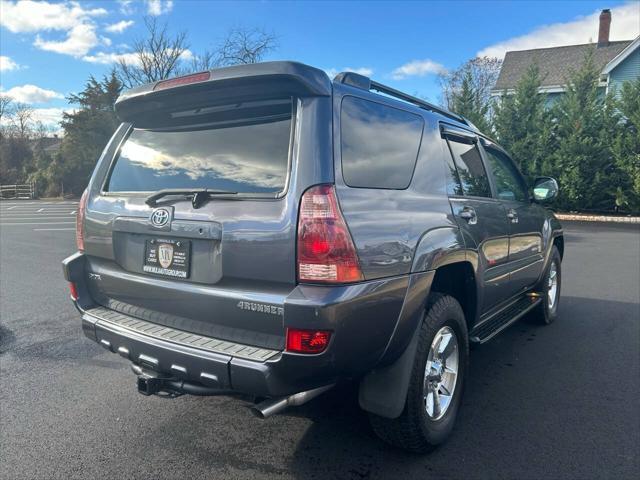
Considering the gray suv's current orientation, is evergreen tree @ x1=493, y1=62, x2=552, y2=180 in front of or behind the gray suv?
in front

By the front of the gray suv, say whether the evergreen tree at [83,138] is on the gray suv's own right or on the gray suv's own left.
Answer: on the gray suv's own left

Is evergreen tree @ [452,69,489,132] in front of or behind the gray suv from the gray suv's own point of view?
in front

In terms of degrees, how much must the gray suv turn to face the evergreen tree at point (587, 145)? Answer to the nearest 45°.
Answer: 0° — it already faces it

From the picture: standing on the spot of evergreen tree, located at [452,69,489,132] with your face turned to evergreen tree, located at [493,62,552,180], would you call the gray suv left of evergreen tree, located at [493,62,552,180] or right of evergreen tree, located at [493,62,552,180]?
right

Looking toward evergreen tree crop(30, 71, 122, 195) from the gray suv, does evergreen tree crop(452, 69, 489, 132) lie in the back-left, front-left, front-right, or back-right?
front-right

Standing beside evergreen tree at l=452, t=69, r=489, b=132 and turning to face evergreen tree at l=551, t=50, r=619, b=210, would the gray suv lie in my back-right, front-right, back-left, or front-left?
front-right

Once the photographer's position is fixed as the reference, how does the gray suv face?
facing away from the viewer and to the right of the viewer

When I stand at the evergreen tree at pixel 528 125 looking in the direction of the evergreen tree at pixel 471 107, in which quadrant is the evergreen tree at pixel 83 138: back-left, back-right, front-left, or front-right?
front-left
